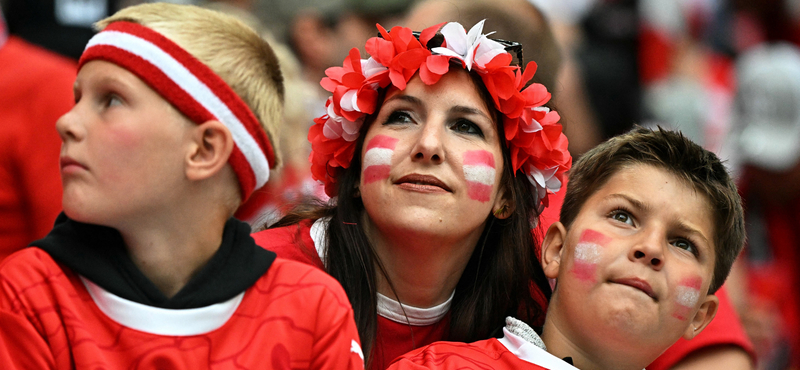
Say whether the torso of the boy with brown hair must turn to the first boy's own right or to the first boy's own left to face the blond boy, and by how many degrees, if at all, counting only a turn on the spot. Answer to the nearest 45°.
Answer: approximately 45° to the first boy's own right

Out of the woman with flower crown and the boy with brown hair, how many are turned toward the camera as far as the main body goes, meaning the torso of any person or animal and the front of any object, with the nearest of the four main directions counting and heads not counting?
2

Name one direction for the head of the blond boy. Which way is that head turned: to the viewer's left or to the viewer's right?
to the viewer's left

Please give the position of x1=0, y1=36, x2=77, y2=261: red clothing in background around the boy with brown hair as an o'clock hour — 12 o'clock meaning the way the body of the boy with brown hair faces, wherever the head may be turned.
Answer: The red clothing in background is roughly at 3 o'clock from the boy with brown hair.

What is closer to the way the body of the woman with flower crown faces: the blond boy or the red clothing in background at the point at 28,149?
the blond boy

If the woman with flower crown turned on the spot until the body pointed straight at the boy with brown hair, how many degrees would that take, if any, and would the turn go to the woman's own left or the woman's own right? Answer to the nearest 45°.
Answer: approximately 45° to the woman's own left

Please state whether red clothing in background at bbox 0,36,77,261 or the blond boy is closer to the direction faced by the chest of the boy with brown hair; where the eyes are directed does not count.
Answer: the blond boy

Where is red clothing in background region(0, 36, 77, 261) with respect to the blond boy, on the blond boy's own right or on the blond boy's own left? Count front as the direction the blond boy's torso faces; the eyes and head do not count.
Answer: on the blond boy's own right

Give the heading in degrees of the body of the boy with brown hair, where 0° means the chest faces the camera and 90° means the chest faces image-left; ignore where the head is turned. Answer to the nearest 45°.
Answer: approximately 0°

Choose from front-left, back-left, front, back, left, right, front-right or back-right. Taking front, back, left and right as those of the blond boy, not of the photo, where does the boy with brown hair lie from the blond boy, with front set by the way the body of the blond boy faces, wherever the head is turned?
back-left
